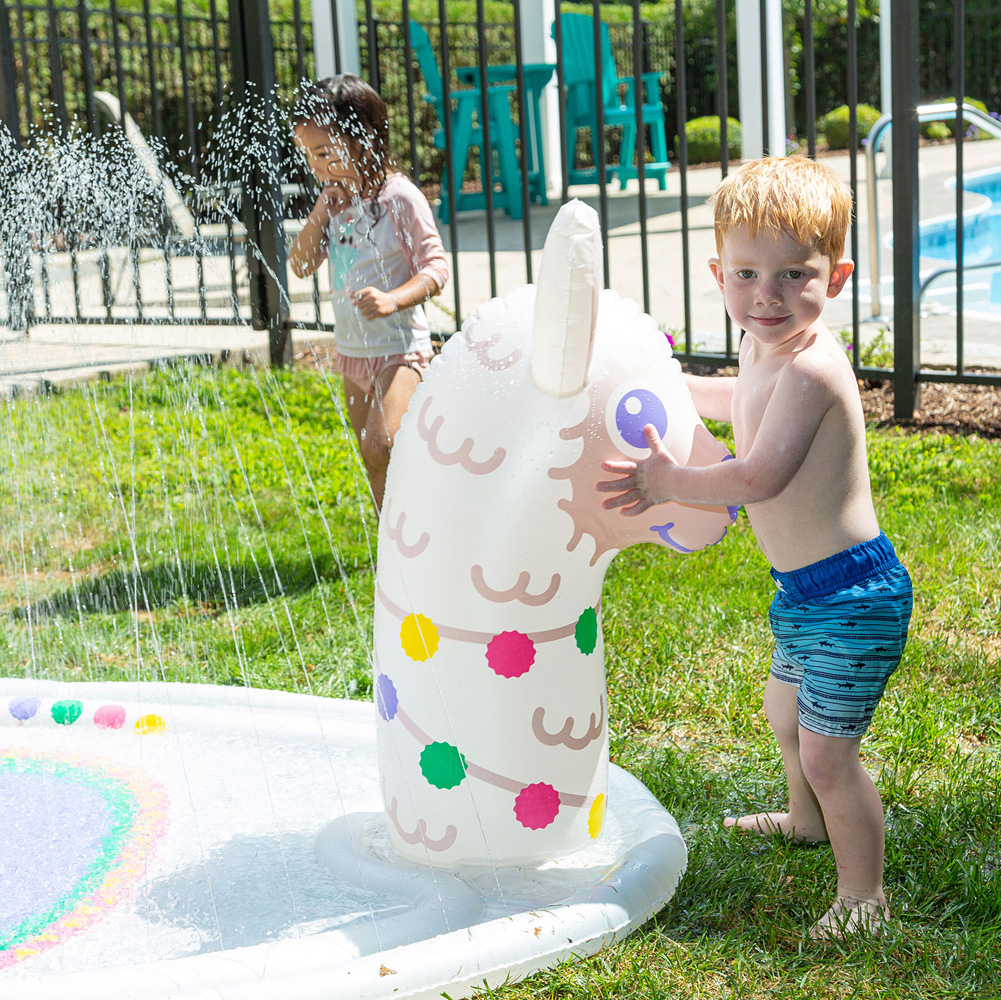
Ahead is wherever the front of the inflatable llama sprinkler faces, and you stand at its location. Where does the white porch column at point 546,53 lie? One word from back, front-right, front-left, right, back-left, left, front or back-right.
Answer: left

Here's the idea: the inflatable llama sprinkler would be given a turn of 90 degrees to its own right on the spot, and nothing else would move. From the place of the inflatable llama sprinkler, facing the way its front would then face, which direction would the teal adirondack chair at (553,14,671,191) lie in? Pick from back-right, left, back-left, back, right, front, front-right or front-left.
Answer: back

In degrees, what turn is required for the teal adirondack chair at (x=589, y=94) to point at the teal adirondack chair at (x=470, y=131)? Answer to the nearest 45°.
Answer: approximately 90° to its right

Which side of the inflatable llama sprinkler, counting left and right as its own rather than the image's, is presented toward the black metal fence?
left

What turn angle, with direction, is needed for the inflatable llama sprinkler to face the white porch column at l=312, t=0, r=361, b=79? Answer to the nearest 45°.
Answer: approximately 90° to its left

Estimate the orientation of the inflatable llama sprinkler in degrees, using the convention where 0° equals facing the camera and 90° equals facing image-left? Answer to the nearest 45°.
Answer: approximately 270°

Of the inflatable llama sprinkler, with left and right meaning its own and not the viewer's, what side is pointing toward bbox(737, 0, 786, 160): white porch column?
left

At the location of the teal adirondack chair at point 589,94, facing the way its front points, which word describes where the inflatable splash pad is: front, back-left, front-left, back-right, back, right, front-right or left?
front-right

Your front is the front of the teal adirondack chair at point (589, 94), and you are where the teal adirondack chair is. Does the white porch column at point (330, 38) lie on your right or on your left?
on your right

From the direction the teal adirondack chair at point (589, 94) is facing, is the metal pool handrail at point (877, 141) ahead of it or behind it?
ahead
